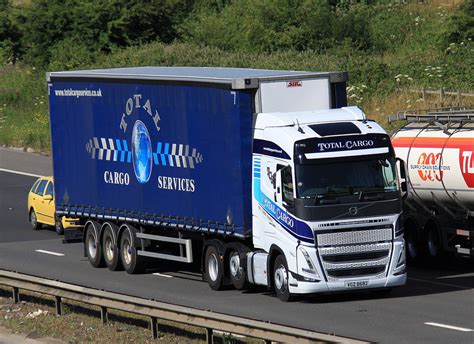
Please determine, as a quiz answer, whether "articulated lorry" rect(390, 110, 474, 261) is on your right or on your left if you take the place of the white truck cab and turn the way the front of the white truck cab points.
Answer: on your left

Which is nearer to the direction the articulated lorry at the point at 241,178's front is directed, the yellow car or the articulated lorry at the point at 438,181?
the articulated lorry

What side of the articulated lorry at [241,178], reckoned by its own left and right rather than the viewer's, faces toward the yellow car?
back

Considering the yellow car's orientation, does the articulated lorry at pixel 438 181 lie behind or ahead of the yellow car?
ahead

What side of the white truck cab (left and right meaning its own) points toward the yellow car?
back

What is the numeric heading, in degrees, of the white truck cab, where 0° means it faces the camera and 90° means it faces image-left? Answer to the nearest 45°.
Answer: approximately 315°

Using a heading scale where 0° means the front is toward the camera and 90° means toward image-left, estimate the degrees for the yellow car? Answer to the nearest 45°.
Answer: approximately 315°
